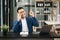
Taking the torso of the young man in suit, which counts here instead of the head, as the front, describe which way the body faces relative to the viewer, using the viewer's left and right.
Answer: facing the viewer
